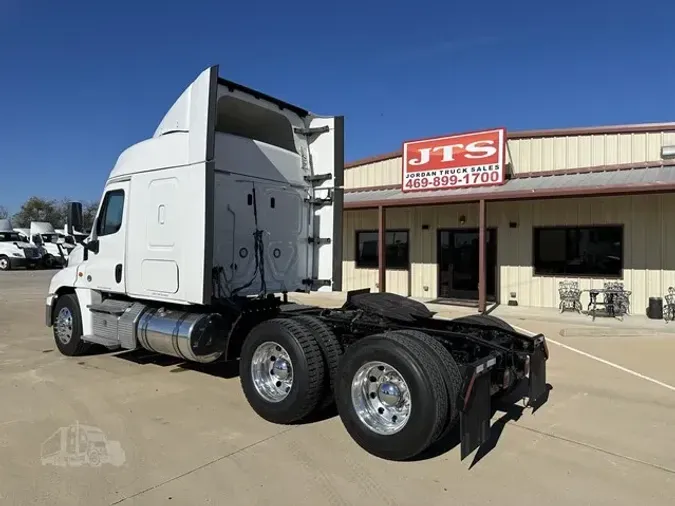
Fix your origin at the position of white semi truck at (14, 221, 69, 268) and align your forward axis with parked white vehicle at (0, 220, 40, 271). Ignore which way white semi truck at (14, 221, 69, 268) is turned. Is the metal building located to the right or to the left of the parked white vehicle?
left

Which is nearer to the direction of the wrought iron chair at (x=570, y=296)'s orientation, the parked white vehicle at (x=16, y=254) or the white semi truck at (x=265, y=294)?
the white semi truck

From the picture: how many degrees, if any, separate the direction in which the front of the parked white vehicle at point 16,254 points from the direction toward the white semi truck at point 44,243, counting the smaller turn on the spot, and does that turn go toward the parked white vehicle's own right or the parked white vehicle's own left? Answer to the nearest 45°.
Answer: approximately 90° to the parked white vehicle's own left

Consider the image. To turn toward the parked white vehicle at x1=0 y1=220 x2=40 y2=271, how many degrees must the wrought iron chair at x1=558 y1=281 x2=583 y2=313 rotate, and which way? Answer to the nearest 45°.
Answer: approximately 90° to its right

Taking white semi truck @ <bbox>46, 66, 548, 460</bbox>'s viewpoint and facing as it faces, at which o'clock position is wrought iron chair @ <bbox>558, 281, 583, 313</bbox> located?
The wrought iron chair is roughly at 3 o'clock from the white semi truck.

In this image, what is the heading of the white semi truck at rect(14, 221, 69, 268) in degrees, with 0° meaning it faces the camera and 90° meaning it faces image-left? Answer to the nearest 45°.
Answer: approximately 315°

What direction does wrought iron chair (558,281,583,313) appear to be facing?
toward the camera

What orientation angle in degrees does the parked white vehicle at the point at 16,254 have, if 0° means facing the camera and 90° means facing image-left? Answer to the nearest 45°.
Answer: approximately 315°

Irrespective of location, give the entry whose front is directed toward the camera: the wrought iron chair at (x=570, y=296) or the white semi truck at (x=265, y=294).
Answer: the wrought iron chair

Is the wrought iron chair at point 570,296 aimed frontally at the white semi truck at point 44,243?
no

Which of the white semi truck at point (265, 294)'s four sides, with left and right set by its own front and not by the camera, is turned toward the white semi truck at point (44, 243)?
front

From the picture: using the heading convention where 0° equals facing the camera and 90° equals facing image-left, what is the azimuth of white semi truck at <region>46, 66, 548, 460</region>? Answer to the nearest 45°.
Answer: approximately 135°

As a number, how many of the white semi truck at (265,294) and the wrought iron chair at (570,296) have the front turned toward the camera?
1
